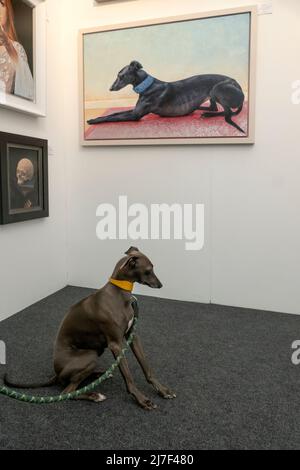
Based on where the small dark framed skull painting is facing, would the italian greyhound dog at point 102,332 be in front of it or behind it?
in front

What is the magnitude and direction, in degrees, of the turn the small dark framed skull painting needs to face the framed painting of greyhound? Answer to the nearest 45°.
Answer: approximately 45° to its left

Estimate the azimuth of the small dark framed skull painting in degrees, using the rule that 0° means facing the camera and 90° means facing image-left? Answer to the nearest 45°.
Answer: approximately 315°
